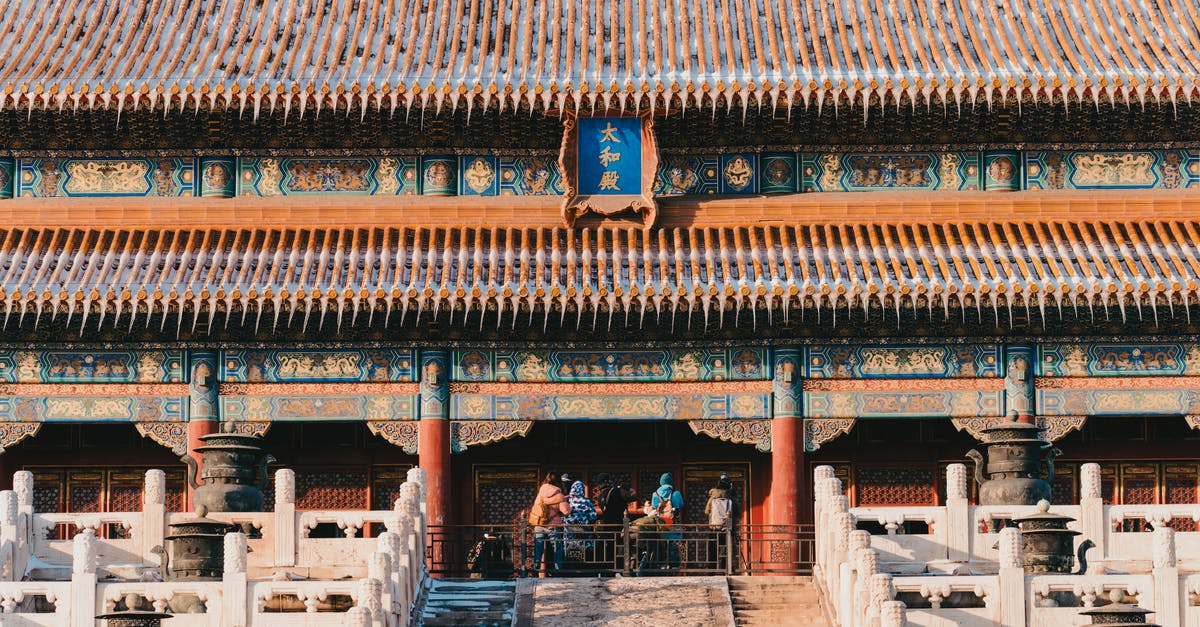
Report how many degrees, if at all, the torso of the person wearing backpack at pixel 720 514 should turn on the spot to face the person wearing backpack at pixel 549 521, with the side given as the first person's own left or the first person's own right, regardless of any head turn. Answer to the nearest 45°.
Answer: approximately 90° to the first person's own left

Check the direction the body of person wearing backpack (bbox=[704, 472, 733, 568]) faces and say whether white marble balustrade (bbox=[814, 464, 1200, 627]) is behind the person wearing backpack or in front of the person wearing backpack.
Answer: behind

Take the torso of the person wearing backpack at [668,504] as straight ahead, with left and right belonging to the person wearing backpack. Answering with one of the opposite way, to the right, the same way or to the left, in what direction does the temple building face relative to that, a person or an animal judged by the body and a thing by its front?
the opposite way

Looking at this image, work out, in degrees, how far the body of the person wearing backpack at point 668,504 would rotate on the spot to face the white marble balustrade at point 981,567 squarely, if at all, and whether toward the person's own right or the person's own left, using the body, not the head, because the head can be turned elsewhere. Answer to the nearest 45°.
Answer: approximately 135° to the person's own right

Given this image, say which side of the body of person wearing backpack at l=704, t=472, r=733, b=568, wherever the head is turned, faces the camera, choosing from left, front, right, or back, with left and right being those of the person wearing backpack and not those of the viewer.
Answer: back

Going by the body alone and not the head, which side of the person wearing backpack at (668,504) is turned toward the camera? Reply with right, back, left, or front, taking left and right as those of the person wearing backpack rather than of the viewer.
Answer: back

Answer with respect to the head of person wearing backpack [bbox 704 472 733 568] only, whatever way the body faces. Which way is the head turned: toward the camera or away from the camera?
away from the camera

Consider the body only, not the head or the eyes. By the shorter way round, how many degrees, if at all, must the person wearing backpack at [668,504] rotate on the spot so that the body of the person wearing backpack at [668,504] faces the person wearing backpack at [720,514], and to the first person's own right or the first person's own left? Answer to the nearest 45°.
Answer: approximately 135° to the first person's own right

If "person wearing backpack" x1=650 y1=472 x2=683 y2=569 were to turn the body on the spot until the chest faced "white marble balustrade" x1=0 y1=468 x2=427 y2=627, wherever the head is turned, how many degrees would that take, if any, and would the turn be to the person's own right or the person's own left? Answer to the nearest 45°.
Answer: approximately 135° to the person's own left
